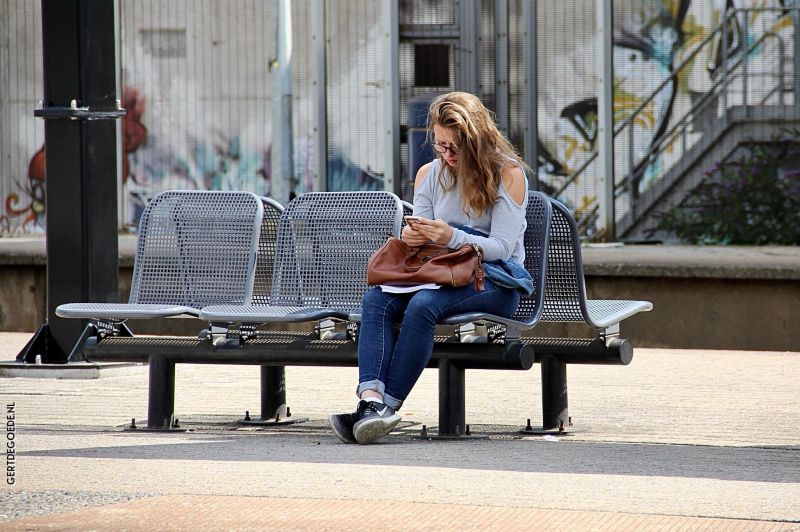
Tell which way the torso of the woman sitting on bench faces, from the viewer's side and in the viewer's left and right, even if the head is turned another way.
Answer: facing the viewer and to the left of the viewer

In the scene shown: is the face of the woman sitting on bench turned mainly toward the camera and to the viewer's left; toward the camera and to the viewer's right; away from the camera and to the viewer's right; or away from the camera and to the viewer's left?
toward the camera and to the viewer's left

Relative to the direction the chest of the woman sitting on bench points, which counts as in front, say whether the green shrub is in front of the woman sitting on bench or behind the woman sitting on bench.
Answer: behind

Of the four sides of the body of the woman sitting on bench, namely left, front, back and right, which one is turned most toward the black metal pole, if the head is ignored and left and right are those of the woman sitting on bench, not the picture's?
right
